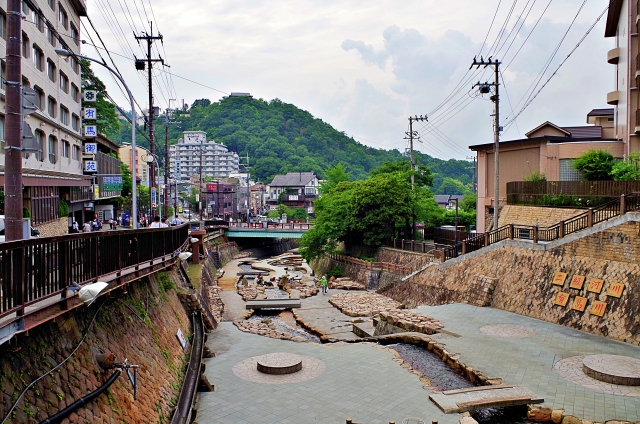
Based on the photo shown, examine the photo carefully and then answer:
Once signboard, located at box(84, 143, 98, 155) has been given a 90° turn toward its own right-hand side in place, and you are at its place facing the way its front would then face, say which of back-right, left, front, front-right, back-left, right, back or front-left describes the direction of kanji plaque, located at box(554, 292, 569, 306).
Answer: back-left

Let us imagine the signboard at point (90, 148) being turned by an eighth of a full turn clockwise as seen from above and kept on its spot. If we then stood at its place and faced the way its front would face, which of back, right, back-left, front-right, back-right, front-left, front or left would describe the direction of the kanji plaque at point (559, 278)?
left

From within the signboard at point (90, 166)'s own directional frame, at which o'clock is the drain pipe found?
The drain pipe is roughly at 12 o'clock from the signboard.

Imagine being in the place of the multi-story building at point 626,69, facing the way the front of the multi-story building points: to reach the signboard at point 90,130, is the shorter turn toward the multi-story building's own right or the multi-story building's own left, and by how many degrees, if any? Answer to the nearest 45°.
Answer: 0° — it already faces it

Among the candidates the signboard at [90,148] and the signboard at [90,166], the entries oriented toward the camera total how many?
2

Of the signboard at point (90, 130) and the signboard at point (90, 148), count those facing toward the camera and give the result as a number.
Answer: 2

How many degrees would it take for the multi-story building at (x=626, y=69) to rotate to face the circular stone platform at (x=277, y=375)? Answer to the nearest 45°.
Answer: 0° — it already faces it

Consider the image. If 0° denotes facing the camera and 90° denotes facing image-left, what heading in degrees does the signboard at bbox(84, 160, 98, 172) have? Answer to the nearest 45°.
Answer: approximately 0°

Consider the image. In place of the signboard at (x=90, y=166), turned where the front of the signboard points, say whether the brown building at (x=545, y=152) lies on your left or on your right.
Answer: on your left

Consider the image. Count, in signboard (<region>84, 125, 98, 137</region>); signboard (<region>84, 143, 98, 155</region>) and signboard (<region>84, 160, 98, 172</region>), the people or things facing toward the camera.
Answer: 3

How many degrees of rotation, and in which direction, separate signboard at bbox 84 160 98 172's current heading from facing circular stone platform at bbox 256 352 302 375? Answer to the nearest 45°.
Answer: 0° — it already faces it

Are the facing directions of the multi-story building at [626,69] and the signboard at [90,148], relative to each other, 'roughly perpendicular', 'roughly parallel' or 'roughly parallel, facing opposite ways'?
roughly perpendicular

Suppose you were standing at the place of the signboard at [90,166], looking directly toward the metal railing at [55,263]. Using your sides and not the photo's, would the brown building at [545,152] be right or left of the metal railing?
left

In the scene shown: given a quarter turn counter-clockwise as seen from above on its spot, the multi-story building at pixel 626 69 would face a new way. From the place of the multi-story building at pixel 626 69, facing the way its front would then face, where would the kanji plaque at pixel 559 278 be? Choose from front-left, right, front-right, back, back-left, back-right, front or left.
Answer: front-right
